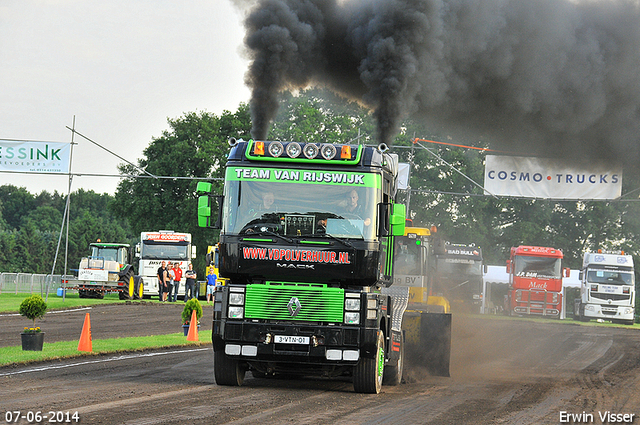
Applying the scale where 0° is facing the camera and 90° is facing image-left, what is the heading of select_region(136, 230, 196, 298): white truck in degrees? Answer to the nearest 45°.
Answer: approximately 0°

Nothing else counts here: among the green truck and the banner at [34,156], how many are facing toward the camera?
2

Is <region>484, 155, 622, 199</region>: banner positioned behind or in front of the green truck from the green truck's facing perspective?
behind

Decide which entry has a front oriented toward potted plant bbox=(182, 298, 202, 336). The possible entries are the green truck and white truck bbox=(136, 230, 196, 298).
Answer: the white truck

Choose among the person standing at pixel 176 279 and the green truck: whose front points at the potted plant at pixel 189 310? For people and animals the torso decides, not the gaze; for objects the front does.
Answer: the person standing

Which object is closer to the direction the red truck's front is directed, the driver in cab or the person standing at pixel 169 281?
the driver in cab

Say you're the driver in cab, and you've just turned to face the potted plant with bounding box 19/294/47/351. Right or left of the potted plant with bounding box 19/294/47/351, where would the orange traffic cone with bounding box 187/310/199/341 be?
right

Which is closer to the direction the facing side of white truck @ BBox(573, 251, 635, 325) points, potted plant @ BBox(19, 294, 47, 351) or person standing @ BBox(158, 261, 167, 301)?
the potted plant

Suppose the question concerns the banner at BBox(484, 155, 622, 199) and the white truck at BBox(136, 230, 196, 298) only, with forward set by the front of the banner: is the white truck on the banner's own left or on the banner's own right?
on the banner's own right

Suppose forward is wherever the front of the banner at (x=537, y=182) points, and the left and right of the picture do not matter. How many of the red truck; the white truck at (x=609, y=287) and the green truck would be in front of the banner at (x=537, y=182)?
1

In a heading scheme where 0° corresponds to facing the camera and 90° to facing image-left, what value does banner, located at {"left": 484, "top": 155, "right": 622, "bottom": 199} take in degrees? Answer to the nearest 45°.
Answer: approximately 0°

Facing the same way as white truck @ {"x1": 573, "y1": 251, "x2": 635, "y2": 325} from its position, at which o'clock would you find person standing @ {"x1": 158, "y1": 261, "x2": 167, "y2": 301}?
The person standing is roughly at 2 o'clock from the white truck.
